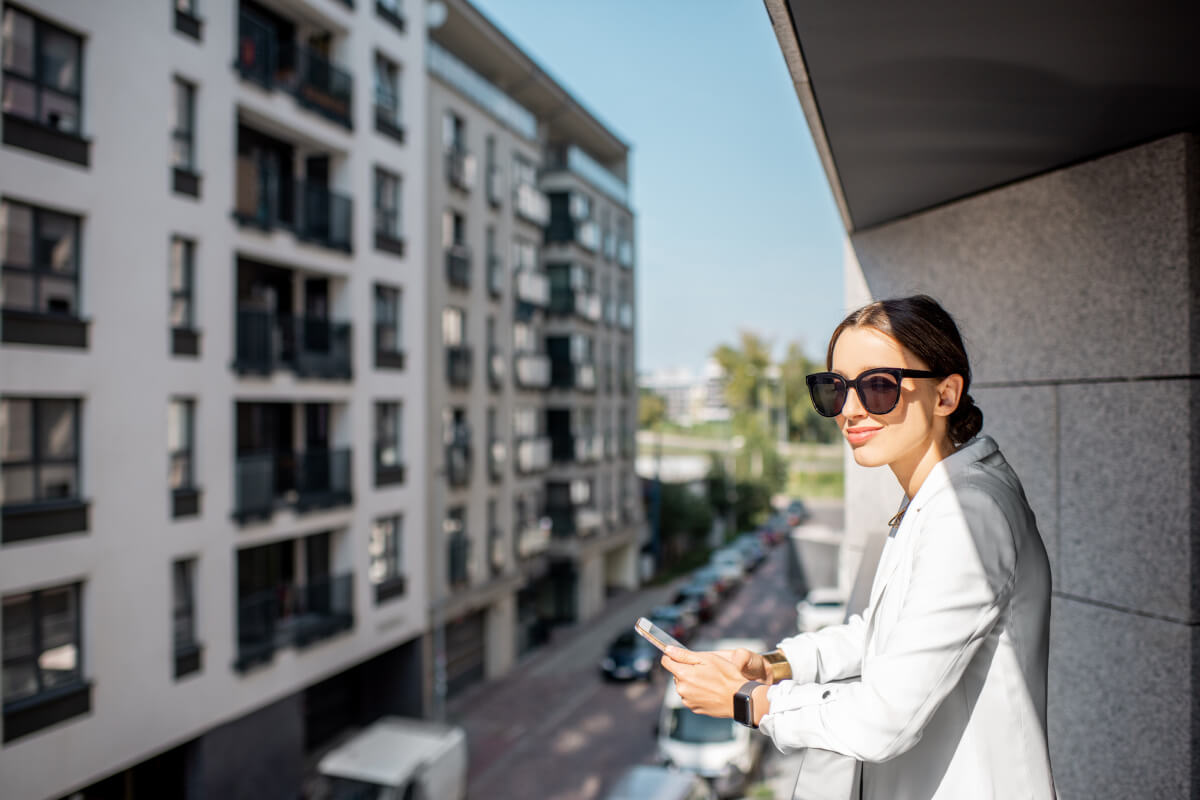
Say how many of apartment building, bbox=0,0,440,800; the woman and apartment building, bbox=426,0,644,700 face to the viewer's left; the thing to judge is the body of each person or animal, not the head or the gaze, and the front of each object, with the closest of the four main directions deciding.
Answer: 1

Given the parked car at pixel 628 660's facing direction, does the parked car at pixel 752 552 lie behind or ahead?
behind

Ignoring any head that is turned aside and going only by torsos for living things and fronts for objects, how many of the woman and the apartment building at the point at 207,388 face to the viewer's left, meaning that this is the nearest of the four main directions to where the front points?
1

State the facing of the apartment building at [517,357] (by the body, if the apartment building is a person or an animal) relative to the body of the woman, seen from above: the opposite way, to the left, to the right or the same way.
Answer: the opposite way

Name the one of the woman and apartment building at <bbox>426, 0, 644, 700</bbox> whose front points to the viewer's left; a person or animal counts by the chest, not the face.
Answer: the woman

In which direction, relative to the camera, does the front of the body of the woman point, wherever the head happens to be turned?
to the viewer's left

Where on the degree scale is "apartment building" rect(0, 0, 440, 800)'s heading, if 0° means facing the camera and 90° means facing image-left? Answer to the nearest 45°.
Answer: approximately 315°

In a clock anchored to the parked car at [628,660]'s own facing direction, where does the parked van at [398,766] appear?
the parked van at [398,766] is roughly at 11 o'clock from the parked car at [628,660].
